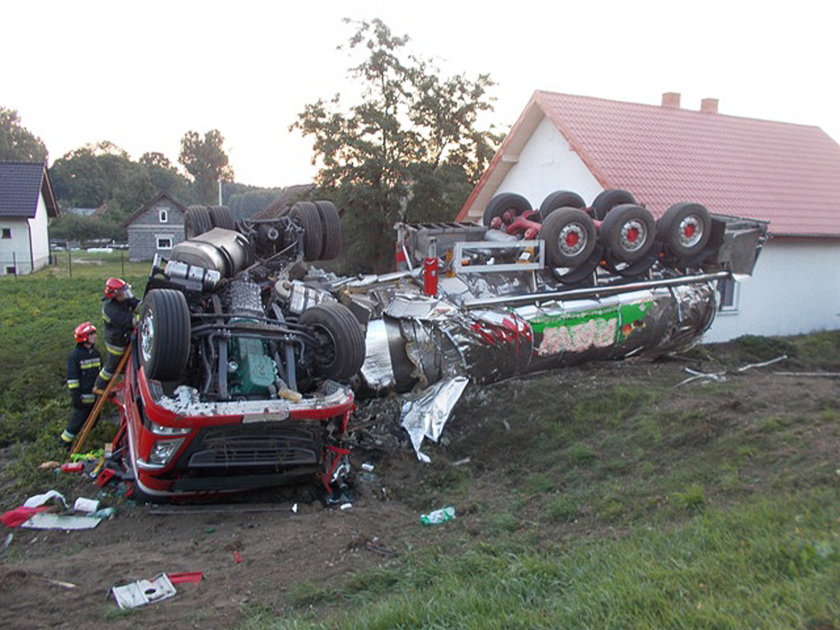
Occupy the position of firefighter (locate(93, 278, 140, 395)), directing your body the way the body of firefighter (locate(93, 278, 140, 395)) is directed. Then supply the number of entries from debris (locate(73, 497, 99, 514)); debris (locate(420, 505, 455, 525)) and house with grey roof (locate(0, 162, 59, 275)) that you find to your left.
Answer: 1

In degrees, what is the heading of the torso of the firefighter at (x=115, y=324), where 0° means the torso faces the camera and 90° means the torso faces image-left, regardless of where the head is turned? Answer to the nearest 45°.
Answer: approximately 270°

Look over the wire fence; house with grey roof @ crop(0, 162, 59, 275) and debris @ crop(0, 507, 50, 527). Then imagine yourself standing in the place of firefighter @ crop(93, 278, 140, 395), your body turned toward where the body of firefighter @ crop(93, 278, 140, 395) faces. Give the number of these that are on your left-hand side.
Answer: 2

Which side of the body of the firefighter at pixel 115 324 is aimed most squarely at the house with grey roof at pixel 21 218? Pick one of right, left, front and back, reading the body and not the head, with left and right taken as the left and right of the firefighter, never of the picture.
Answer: left

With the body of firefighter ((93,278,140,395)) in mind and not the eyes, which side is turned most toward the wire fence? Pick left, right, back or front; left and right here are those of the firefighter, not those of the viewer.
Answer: left

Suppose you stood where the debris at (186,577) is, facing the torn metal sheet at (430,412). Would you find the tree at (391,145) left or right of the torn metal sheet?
left

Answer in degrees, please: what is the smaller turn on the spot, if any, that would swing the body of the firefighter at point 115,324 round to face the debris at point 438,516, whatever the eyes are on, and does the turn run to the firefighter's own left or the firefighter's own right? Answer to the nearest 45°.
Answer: approximately 45° to the firefighter's own right

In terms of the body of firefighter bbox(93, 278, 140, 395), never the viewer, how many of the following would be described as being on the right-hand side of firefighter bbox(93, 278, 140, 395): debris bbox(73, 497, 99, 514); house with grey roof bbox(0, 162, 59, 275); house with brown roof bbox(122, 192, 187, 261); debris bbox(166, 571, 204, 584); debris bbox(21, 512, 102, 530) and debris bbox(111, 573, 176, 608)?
4

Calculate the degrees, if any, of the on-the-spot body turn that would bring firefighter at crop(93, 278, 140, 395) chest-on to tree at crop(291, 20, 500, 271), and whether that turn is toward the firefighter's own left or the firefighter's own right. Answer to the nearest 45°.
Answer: approximately 45° to the firefighter's own left

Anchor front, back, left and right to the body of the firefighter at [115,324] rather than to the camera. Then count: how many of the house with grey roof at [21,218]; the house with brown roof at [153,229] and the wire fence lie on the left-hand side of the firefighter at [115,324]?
3

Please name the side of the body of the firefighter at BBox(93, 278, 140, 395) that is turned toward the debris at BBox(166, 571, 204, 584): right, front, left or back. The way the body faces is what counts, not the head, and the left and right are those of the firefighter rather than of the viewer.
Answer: right
